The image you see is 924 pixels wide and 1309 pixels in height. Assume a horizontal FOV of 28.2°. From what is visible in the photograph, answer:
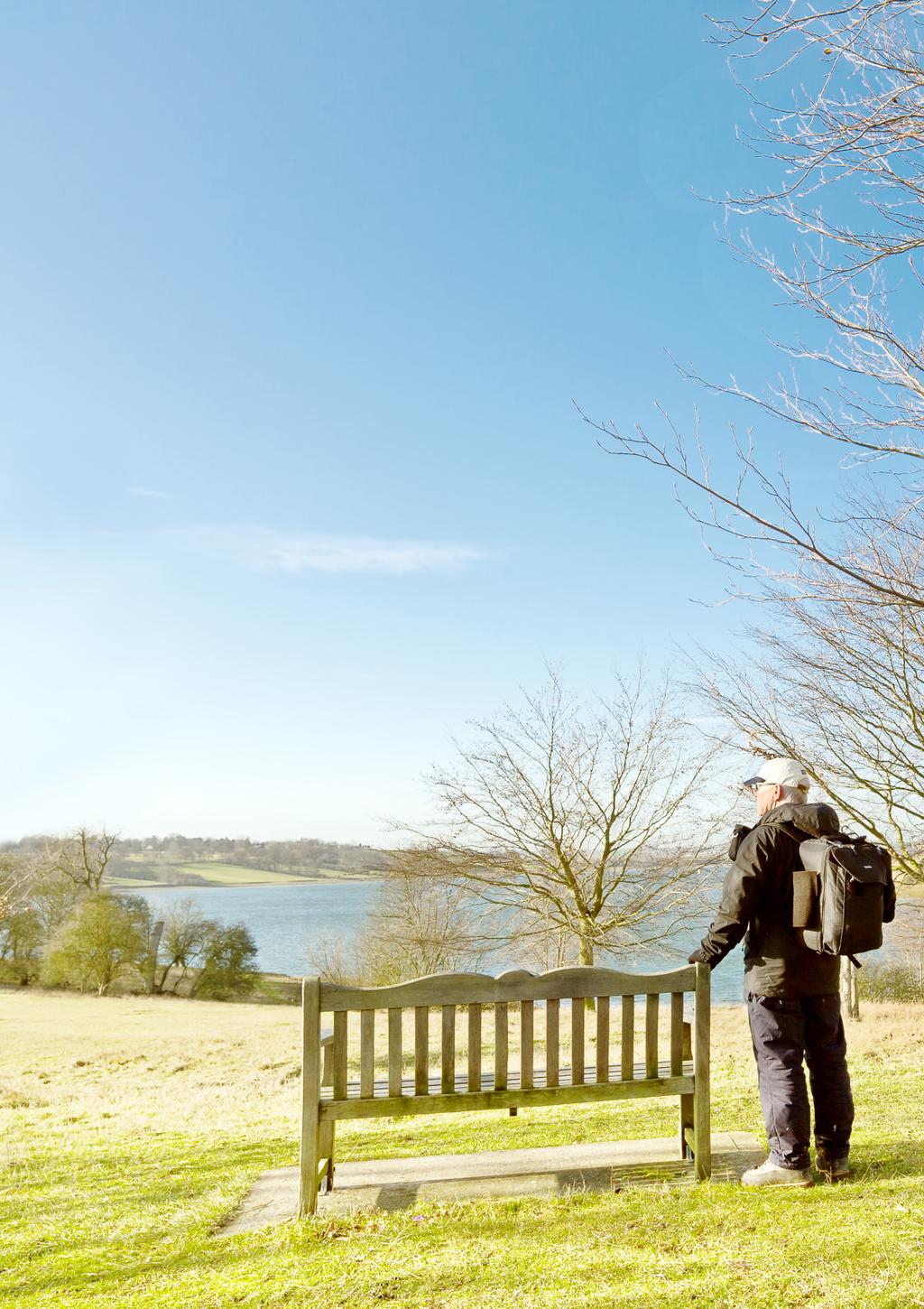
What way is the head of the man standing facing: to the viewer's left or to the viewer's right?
to the viewer's left

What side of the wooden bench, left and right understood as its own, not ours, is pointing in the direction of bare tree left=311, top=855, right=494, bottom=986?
front

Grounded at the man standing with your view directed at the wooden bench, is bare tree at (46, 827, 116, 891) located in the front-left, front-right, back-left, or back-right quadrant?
front-right

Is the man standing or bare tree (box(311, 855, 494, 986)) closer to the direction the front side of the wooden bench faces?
the bare tree

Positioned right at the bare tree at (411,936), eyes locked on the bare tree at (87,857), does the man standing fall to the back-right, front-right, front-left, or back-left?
back-left

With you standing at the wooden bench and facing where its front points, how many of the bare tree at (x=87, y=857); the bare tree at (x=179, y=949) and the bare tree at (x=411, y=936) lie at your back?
0

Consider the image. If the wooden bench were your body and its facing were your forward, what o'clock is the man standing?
The man standing is roughly at 3 o'clock from the wooden bench.

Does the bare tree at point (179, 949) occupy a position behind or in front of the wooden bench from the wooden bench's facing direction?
in front

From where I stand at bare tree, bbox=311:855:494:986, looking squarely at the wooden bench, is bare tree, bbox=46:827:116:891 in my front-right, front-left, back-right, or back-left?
back-right

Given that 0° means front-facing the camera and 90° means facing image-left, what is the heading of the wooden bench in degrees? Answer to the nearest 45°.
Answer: approximately 180°
